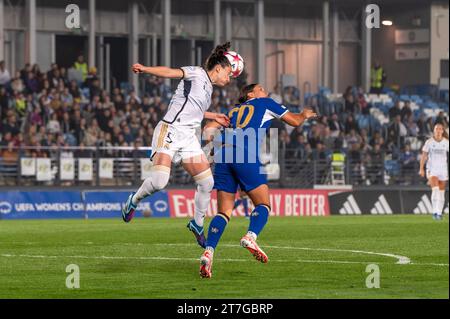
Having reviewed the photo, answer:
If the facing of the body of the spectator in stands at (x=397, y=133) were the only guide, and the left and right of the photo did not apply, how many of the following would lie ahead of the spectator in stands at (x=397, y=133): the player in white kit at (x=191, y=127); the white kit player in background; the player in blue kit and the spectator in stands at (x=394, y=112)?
3

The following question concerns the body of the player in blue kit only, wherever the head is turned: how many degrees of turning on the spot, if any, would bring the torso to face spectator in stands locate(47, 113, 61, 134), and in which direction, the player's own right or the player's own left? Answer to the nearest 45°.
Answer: approximately 45° to the player's own left

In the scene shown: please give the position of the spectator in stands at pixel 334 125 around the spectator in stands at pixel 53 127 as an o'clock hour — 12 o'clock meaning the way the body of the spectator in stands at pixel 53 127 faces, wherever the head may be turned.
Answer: the spectator in stands at pixel 334 125 is roughly at 8 o'clock from the spectator in stands at pixel 53 127.

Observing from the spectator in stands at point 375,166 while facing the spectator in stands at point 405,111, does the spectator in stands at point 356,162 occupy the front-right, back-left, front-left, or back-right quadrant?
back-left

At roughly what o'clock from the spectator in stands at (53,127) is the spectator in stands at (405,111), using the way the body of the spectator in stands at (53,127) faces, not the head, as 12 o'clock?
the spectator in stands at (405,111) is roughly at 8 o'clock from the spectator in stands at (53,127).

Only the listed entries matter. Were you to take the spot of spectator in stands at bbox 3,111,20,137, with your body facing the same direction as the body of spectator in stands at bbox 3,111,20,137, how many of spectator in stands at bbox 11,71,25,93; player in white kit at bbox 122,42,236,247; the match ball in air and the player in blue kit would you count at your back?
1

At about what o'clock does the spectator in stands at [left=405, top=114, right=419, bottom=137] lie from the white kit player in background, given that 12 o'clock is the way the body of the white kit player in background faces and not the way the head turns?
The spectator in stands is roughly at 6 o'clock from the white kit player in background.

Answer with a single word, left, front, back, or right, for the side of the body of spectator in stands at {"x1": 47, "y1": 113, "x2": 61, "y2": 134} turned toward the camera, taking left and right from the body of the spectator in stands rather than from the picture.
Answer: front

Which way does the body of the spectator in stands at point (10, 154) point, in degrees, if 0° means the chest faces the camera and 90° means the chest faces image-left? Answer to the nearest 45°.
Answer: approximately 0°

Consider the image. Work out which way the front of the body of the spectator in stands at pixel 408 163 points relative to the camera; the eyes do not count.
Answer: toward the camera

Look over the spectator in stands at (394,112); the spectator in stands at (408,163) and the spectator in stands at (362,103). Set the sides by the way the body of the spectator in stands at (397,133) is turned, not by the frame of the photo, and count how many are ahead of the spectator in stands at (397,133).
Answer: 1

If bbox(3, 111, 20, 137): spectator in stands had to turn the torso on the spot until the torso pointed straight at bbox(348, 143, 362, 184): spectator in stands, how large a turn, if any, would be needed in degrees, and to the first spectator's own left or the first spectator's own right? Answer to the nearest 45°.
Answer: approximately 90° to the first spectator's own left

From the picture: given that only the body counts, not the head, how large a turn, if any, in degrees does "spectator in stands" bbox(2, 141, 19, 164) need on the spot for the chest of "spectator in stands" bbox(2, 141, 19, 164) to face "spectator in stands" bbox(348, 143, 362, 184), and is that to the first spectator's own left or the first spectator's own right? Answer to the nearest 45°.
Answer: approximately 90° to the first spectator's own left

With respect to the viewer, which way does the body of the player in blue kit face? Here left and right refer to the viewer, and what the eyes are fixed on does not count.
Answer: facing away from the viewer and to the right of the viewer
